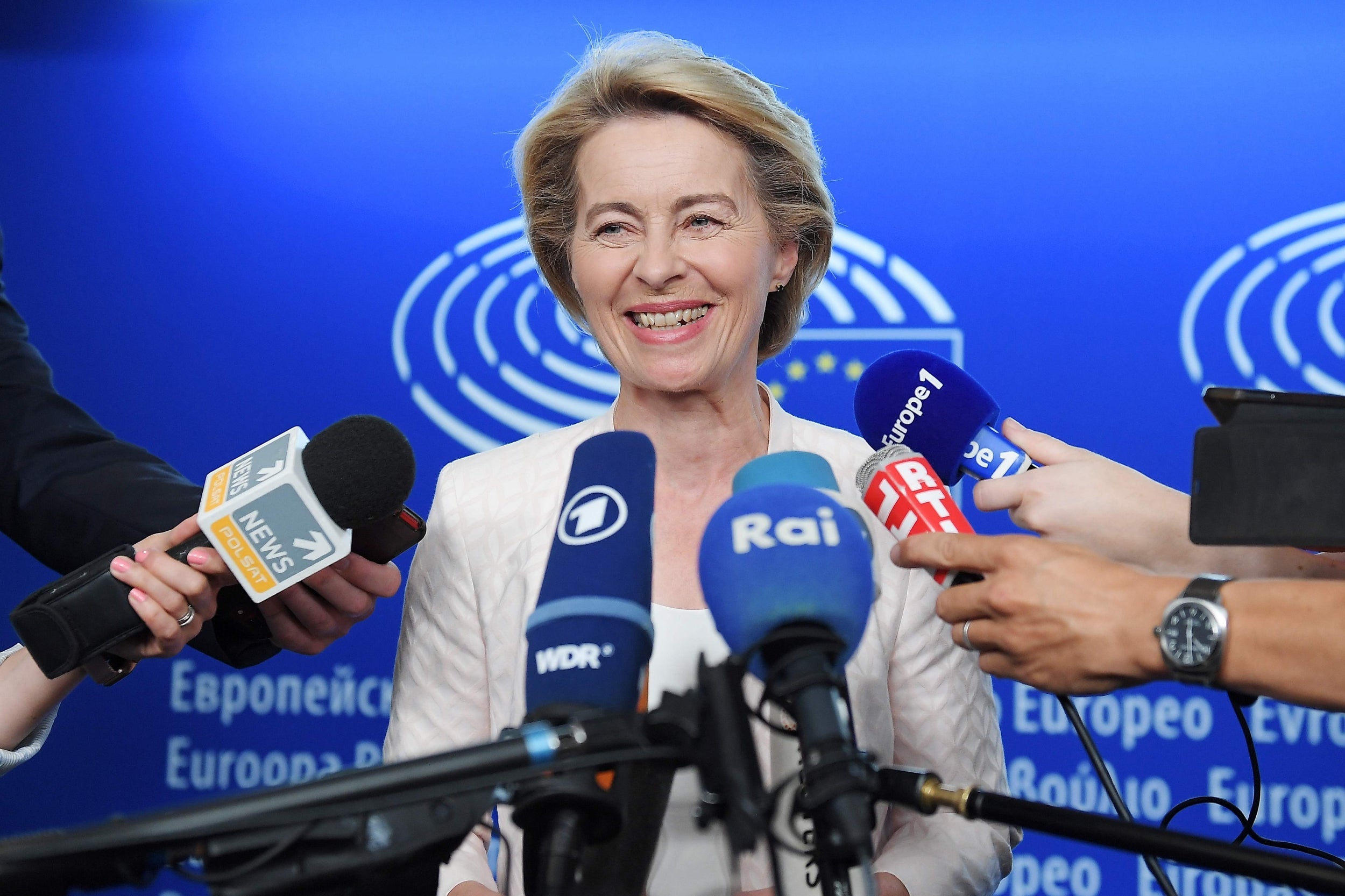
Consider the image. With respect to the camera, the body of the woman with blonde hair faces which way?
toward the camera

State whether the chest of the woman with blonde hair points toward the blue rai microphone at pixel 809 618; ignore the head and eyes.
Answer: yes

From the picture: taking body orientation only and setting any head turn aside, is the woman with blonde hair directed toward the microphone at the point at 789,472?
yes

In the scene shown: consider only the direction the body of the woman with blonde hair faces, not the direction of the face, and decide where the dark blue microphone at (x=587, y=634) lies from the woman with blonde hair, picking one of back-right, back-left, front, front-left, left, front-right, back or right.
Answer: front

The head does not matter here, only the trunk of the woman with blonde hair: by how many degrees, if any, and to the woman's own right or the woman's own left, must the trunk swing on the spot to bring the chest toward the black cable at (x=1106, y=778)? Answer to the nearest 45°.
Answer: approximately 45° to the woman's own left

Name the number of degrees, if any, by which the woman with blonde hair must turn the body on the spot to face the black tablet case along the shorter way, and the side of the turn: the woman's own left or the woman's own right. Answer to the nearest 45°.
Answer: approximately 45° to the woman's own left

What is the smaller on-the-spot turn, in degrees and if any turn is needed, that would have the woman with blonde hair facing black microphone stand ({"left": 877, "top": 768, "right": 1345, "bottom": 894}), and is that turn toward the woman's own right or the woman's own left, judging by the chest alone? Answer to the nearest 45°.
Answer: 0° — they already face it
